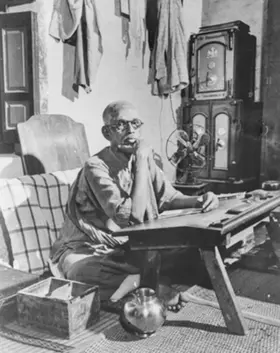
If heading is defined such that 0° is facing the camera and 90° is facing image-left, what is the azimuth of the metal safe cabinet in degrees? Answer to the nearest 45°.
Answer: approximately 45°

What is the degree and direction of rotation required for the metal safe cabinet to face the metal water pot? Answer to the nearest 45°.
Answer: approximately 45° to its left

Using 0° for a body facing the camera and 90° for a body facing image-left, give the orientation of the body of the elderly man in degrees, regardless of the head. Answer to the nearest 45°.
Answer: approximately 315°

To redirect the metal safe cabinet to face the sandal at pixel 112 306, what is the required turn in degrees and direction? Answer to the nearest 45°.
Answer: approximately 45° to its left
